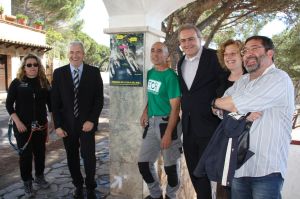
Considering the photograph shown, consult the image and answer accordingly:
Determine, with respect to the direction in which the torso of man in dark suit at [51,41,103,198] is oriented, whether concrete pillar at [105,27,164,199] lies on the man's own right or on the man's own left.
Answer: on the man's own left

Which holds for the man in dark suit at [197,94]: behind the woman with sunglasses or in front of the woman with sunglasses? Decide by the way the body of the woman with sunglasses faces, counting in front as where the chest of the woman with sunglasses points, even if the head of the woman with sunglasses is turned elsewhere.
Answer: in front

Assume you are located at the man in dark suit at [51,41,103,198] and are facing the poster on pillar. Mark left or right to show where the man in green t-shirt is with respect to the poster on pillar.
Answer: right

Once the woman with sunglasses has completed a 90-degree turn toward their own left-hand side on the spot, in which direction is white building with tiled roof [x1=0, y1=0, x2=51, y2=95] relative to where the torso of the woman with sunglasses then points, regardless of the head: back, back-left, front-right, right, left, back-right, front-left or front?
left

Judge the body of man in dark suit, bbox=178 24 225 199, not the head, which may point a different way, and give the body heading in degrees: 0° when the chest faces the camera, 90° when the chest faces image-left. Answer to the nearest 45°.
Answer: approximately 45°

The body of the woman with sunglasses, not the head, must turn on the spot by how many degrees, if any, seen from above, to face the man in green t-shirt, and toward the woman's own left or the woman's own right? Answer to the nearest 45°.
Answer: approximately 45° to the woman's own left

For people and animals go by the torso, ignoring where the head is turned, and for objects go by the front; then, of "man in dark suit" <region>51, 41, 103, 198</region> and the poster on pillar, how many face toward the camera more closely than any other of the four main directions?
2

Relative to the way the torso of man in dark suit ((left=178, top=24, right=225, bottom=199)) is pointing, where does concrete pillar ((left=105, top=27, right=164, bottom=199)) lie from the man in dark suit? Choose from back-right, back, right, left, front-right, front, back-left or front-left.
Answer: right

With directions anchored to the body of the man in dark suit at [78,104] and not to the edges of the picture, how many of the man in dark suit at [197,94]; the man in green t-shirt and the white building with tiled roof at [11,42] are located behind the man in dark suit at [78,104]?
1

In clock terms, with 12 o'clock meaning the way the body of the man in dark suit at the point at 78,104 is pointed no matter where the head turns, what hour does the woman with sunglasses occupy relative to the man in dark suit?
The woman with sunglasses is roughly at 4 o'clock from the man in dark suit.

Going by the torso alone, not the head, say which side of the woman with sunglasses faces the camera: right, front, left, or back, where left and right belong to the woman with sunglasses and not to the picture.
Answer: front

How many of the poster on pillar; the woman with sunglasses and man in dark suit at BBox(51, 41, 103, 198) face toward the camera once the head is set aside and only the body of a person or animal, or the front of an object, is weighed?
3

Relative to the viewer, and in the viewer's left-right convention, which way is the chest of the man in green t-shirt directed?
facing the viewer and to the left of the viewer

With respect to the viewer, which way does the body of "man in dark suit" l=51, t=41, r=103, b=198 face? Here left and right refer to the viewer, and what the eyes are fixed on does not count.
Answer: facing the viewer

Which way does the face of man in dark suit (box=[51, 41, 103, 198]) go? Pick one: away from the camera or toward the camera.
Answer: toward the camera
